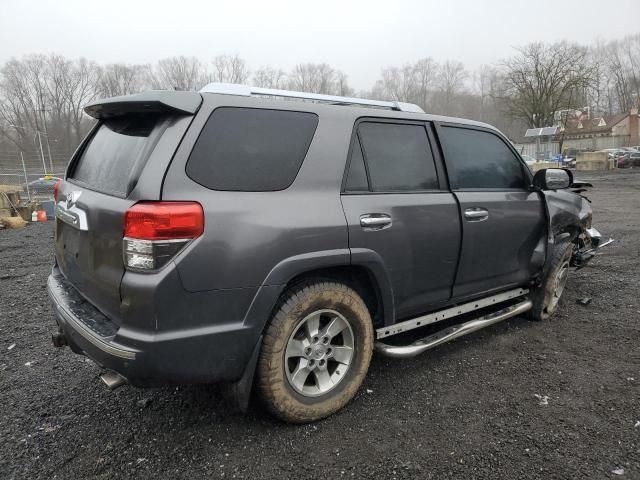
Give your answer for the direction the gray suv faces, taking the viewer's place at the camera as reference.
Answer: facing away from the viewer and to the right of the viewer

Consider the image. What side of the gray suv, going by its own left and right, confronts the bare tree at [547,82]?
front

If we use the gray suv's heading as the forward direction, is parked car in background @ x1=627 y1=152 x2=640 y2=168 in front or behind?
in front

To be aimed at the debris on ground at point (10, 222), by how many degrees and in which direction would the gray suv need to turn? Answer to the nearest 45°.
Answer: approximately 90° to its left

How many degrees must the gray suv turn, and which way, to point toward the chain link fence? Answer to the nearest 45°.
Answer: approximately 90° to its left
